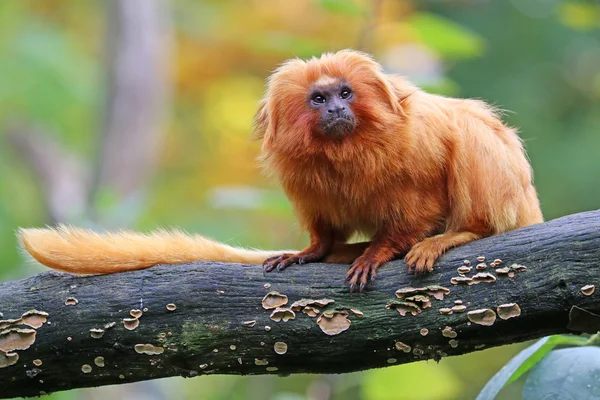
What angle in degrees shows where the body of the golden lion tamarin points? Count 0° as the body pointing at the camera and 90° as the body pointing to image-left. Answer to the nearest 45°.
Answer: approximately 45°

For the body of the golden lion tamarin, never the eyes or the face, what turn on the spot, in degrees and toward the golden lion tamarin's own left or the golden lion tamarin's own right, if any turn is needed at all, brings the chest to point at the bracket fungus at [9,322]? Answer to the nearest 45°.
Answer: approximately 45° to the golden lion tamarin's own right

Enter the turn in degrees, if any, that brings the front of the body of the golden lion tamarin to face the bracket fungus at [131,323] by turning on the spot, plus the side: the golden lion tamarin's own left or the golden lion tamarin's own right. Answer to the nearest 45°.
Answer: approximately 45° to the golden lion tamarin's own right

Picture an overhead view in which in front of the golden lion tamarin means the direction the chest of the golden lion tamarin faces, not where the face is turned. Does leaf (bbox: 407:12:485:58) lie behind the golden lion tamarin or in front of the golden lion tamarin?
behind
